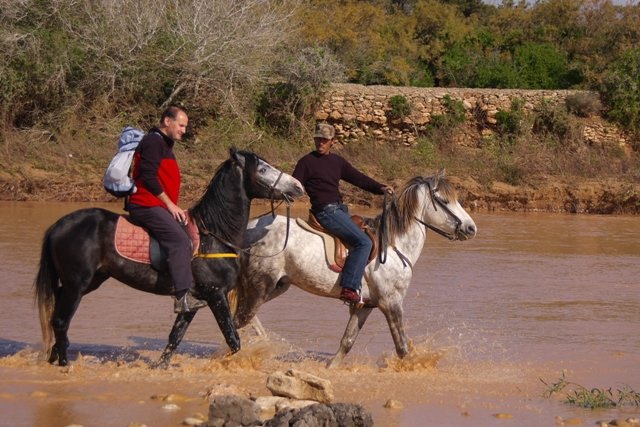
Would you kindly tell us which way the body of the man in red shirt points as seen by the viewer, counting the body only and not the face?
to the viewer's right

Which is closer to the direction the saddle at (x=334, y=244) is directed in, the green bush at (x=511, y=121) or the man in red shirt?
the green bush

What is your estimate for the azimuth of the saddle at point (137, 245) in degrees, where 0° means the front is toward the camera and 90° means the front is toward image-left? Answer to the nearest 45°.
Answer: approximately 270°

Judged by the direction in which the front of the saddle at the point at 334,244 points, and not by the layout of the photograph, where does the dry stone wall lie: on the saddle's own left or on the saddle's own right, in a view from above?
on the saddle's own left

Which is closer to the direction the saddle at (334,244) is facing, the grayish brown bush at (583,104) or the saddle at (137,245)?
the grayish brown bush

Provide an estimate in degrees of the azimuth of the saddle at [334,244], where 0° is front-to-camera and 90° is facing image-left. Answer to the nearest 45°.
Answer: approximately 270°

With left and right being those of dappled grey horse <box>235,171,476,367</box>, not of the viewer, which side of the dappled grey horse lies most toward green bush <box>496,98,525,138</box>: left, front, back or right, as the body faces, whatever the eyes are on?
left

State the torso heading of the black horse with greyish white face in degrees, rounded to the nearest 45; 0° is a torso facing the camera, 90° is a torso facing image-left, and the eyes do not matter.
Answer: approximately 270°

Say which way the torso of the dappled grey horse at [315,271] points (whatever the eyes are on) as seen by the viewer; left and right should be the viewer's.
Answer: facing to the right of the viewer
